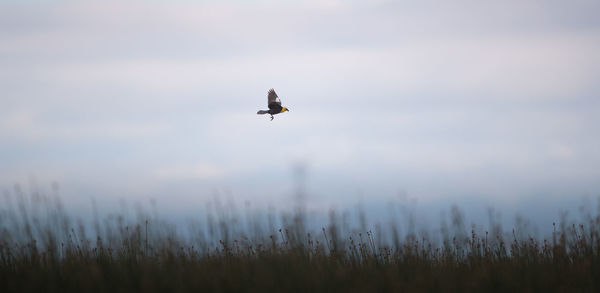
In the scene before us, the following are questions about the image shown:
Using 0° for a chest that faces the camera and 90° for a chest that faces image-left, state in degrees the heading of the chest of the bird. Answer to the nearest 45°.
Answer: approximately 270°

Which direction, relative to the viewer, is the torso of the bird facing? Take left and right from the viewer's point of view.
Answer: facing to the right of the viewer
